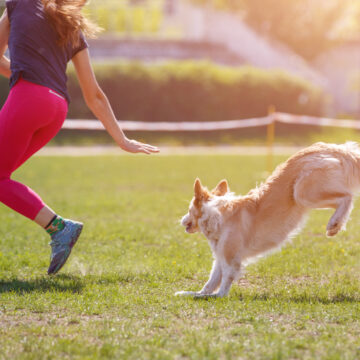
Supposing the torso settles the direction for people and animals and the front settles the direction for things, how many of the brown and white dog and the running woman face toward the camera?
0

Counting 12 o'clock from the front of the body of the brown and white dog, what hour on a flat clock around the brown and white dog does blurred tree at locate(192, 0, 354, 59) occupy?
The blurred tree is roughly at 3 o'clock from the brown and white dog.

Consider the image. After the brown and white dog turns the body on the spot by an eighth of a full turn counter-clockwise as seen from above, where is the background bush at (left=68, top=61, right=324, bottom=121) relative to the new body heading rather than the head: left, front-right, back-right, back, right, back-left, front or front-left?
back-right

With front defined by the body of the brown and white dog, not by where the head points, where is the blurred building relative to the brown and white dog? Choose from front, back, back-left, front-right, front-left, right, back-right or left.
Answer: right

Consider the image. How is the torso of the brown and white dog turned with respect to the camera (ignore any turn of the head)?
to the viewer's left
